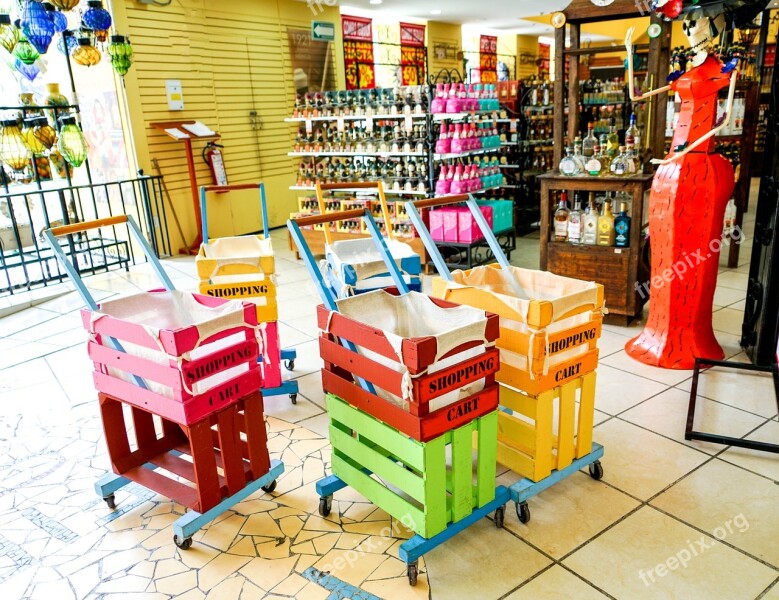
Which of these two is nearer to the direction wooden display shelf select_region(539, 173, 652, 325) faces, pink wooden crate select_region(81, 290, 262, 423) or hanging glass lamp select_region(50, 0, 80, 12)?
the pink wooden crate

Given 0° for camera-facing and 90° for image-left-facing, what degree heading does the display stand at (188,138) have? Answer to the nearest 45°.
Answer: approximately 45°

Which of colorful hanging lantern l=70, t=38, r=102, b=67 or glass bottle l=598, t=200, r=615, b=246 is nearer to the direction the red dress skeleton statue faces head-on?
the colorful hanging lantern

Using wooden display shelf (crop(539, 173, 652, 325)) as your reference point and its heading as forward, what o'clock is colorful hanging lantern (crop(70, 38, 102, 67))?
The colorful hanging lantern is roughly at 3 o'clock from the wooden display shelf.

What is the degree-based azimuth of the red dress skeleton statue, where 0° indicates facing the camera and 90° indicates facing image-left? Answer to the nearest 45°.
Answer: approximately 45°

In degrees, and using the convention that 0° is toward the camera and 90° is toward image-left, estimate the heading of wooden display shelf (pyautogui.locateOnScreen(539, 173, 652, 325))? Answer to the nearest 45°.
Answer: approximately 0°

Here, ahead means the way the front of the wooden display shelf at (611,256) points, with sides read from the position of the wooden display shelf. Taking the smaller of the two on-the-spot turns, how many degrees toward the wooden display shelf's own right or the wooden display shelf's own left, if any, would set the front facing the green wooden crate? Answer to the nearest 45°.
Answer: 0° — it already faces it
